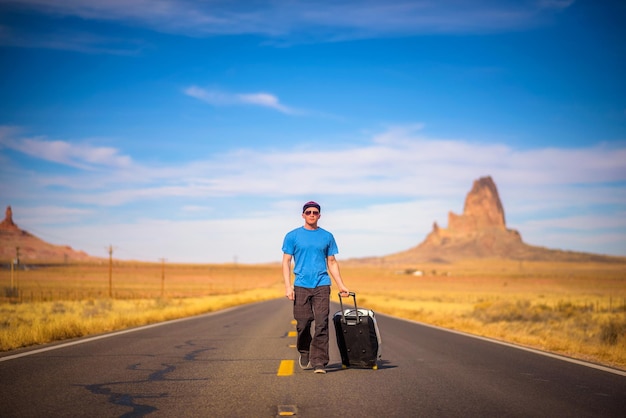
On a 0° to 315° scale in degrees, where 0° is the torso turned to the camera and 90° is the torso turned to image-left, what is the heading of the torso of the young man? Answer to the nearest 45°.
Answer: approximately 0°

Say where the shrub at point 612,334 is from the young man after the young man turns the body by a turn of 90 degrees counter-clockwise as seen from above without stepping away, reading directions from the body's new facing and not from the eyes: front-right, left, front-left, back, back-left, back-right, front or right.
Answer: front-left
